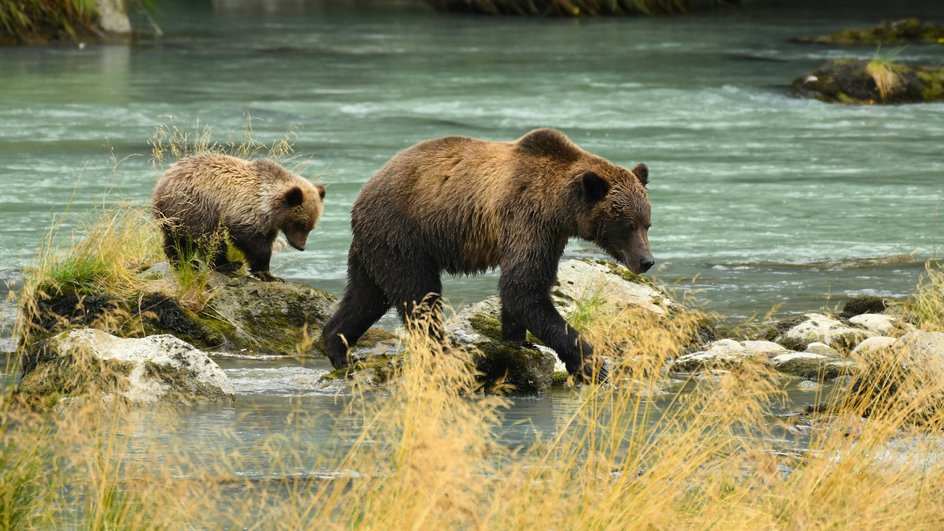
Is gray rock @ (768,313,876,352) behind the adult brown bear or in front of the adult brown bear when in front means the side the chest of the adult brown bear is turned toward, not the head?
in front

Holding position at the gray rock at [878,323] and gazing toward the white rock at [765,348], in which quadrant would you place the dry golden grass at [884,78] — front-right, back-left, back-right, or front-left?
back-right

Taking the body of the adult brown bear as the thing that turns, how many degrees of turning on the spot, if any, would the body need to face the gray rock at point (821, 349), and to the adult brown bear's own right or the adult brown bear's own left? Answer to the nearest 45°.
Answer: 0° — it already faces it

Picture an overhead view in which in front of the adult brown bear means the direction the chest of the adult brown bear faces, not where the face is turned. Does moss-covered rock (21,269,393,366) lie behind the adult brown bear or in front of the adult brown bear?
behind

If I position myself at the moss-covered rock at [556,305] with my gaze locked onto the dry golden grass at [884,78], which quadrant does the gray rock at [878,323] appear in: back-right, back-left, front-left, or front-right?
front-right

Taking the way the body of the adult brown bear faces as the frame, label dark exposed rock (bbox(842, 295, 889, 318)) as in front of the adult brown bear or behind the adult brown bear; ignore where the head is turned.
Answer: in front

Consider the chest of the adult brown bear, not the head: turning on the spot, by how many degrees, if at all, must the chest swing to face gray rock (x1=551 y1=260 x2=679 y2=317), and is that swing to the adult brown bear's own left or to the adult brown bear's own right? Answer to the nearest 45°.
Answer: approximately 45° to the adult brown bear's own left

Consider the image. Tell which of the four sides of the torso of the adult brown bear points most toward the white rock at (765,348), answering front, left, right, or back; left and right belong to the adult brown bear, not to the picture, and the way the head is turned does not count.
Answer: front

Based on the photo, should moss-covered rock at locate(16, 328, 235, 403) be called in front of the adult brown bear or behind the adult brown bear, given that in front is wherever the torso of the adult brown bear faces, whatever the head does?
behind

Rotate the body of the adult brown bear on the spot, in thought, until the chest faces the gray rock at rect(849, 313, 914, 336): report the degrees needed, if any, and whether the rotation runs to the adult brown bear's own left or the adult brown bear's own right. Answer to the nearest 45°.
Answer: approximately 45° to the adult brown bear's own left

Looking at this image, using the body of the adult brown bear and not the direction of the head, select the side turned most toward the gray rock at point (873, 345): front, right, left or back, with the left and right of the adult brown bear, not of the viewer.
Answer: front

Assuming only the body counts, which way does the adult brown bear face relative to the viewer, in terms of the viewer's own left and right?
facing to the right of the viewer

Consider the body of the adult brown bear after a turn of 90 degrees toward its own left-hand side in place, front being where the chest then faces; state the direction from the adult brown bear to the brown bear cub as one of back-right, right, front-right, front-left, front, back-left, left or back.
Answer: front-left
